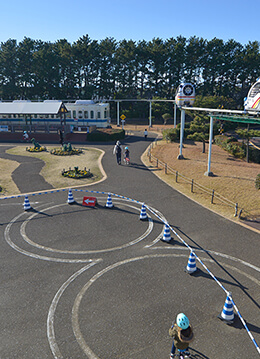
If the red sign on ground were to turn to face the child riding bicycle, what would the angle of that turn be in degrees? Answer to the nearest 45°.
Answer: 0° — it already faces them

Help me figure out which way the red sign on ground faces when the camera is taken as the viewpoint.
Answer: facing the viewer

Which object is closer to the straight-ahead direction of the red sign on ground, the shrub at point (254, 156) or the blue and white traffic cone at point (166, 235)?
the blue and white traffic cone

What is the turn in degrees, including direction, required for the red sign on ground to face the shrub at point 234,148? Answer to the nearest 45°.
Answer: approximately 135° to its left

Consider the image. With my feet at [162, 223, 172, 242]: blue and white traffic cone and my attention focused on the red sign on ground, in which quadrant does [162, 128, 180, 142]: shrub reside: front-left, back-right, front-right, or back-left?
front-right

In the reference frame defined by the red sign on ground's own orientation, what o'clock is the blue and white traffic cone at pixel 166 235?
The blue and white traffic cone is roughly at 11 o'clock from the red sign on ground.

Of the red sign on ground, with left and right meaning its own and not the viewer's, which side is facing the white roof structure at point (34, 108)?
back

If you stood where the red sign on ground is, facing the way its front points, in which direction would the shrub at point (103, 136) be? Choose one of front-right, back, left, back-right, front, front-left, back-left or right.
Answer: back

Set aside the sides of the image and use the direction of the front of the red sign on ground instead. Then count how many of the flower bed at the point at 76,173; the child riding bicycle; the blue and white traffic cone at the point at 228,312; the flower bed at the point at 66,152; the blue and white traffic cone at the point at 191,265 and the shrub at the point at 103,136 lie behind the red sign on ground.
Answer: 3

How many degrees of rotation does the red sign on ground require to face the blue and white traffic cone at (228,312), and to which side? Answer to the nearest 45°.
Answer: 0° — it already faces it

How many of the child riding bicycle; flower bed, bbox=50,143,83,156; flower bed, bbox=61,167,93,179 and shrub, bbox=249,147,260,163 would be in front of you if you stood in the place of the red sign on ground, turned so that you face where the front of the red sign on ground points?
1

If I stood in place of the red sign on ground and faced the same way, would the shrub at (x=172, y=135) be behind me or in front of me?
behind

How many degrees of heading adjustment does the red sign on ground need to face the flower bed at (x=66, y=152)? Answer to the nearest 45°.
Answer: approximately 180°

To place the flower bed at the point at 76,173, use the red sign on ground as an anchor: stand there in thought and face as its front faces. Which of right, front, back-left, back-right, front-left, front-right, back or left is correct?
back

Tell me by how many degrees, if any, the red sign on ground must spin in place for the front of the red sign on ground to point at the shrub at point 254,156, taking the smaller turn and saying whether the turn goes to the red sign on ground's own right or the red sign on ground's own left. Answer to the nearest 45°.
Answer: approximately 135° to the red sign on ground's own left
